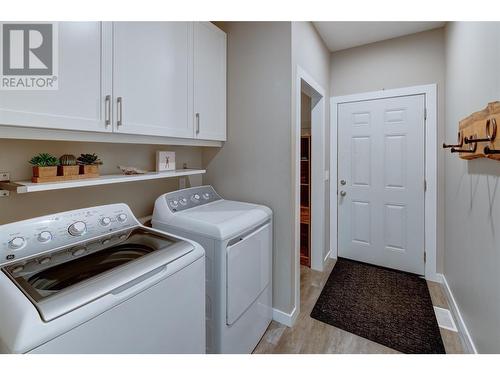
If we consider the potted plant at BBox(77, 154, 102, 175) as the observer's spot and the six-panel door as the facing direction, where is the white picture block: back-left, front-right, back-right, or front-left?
front-left

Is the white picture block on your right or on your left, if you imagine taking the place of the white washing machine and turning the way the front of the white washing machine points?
on your left

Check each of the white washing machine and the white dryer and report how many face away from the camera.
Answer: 0

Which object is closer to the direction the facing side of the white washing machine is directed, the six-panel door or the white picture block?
the six-panel door

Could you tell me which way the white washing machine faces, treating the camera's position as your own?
facing the viewer and to the right of the viewer
